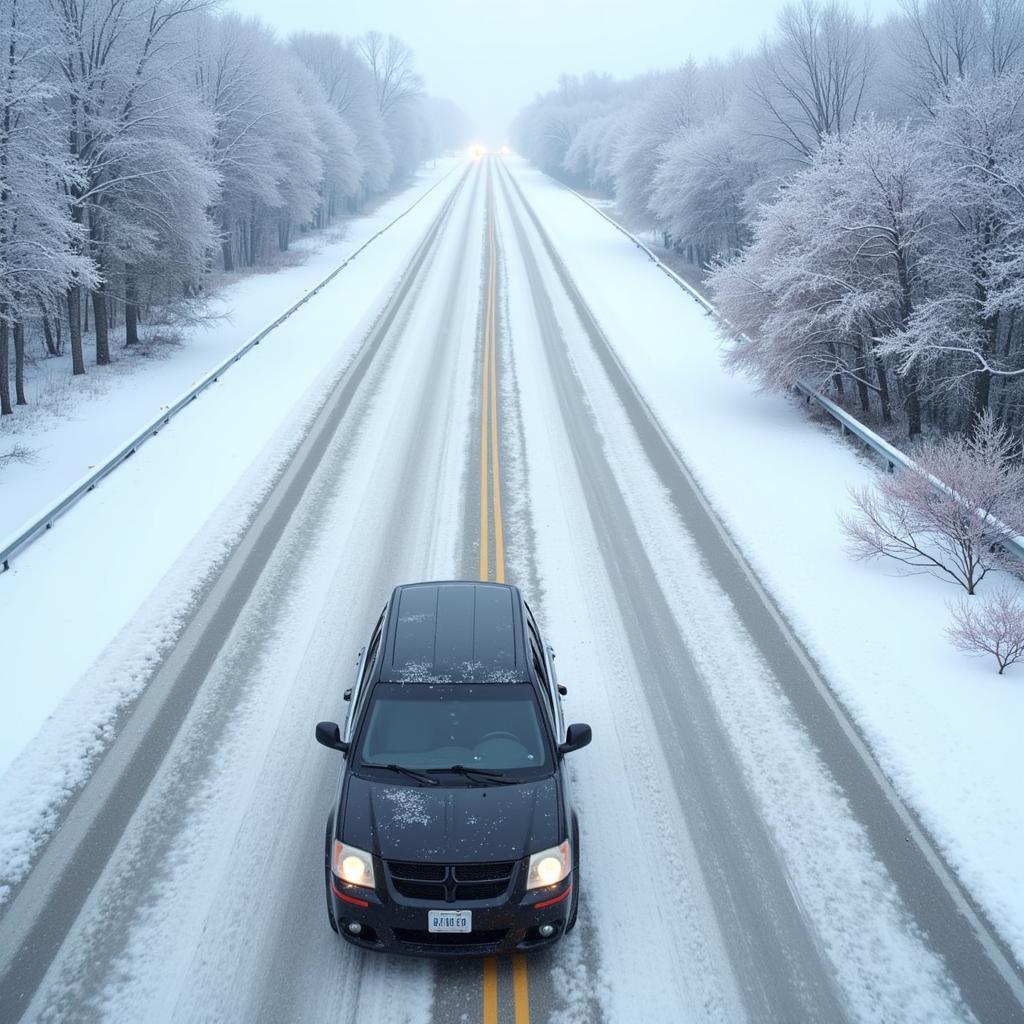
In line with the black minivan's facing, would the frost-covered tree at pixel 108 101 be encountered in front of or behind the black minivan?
behind

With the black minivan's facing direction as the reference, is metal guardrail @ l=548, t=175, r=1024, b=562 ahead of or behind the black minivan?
behind

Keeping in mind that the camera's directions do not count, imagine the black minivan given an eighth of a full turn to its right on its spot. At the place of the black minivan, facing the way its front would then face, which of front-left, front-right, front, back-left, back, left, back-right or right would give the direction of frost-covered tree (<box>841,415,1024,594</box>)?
back

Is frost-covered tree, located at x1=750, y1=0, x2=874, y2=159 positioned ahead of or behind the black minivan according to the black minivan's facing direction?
behind

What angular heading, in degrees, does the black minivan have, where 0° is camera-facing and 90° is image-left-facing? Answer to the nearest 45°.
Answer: approximately 0°

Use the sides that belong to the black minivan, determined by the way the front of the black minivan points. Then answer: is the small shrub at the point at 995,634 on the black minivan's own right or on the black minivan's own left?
on the black minivan's own left

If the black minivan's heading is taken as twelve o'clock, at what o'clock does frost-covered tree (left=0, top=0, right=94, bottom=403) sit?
The frost-covered tree is roughly at 5 o'clock from the black minivan.

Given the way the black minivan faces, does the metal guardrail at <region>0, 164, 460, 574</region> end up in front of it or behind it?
behind

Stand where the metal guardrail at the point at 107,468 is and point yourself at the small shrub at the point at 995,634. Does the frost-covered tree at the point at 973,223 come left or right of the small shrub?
left
